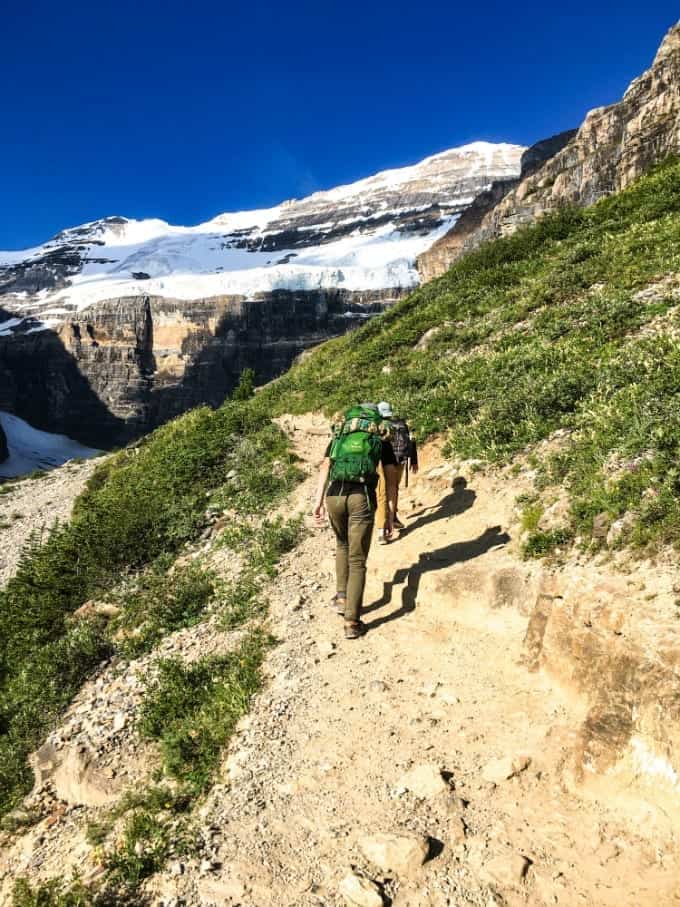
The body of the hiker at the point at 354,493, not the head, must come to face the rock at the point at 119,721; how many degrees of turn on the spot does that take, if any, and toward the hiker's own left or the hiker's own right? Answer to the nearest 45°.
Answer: approximately 90° to the hiker's own left

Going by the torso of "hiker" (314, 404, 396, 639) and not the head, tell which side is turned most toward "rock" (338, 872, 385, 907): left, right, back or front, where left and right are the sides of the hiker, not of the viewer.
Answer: back

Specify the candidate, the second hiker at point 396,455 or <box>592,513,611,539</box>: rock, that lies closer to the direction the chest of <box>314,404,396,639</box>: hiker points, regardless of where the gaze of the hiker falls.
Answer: the second hiker

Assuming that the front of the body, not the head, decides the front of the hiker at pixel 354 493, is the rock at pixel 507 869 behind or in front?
behind

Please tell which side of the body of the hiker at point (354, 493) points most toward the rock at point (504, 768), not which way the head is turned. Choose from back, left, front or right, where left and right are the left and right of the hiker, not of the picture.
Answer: back

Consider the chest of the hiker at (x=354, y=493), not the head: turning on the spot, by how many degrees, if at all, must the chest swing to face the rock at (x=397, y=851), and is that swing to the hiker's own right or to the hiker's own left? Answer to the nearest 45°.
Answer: approximately 180°

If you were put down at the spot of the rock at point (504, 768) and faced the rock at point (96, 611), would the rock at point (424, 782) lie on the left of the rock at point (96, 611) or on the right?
left

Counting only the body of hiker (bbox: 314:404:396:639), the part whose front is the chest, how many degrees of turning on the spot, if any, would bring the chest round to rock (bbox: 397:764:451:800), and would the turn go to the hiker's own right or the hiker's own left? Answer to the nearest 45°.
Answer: approximately 180°

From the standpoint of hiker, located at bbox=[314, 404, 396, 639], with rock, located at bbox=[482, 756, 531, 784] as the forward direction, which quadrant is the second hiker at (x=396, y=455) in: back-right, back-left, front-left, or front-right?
back-left

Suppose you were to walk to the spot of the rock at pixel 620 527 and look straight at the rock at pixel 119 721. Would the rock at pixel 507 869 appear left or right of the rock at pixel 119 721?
left

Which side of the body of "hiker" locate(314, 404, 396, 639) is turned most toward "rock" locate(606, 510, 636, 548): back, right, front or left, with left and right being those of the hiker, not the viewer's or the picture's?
right

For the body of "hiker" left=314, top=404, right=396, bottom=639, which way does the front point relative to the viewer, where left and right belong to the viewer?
facing away from the viewer

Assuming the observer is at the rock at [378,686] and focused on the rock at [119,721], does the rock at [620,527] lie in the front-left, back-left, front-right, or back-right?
back-right
